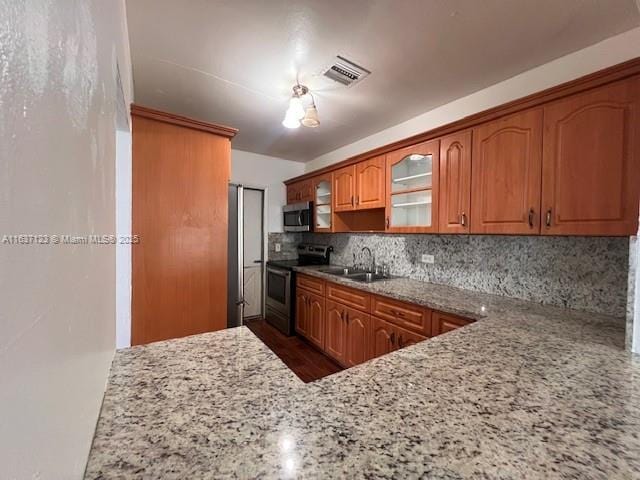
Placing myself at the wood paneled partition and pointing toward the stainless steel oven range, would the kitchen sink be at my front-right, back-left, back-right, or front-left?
front-right

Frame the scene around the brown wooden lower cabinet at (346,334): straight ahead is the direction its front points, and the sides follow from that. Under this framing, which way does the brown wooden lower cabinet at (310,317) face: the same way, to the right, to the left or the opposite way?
the same way

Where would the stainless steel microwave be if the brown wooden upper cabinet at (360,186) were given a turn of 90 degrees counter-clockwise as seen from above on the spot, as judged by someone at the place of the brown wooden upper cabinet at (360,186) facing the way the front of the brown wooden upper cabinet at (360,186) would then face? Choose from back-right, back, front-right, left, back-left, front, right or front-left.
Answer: back

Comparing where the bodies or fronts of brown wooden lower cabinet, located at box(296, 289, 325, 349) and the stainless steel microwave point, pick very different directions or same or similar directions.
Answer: same or similar directions

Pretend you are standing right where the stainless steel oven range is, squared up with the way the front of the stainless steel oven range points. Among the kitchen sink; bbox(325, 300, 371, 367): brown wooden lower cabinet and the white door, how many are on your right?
1

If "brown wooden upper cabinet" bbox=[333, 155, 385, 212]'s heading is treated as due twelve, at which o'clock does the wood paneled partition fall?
The wood paneled partition is roughly at 12 o'clock from the brown wooden upper cabinet.

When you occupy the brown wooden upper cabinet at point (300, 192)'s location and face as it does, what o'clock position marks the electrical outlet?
The electrical outlet is roughly at 9 o'clock from the brown wooden upper cabinet.

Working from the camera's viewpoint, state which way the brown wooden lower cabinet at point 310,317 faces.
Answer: facing the viewer and to the left of the viewer

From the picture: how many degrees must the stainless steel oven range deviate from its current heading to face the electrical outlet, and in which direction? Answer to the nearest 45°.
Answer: approximately 90° to its left

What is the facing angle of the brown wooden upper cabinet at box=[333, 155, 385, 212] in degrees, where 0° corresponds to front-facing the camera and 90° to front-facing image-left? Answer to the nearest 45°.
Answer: approximately 45°

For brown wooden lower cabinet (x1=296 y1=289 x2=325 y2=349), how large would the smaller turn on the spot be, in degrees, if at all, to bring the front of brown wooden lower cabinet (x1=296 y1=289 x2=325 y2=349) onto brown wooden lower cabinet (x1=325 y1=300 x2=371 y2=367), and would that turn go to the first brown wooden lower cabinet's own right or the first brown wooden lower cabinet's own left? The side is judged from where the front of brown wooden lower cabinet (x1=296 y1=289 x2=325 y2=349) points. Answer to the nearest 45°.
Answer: approximately 90° to the first brown wooden lower cabinet's own left
